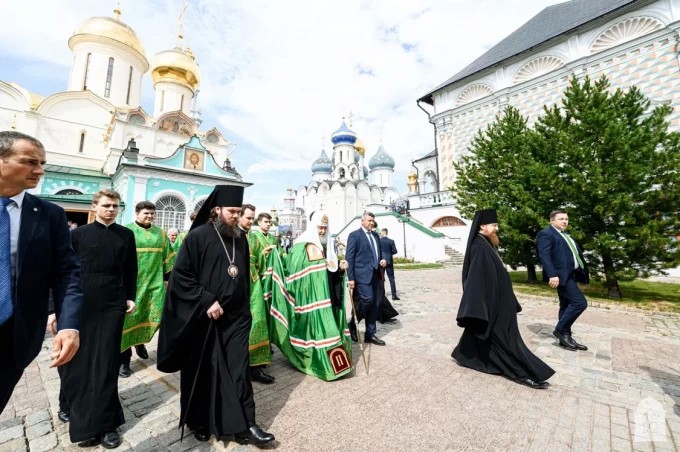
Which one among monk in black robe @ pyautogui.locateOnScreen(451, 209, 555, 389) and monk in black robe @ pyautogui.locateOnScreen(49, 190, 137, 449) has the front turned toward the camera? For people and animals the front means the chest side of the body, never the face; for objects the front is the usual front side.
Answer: monk in black robe @ pyautogui.locateOnScreen(49, 190, 137, 449)

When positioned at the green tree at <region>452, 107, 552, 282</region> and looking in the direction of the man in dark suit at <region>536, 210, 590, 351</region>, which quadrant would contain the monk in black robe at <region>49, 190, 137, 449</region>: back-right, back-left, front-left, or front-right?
front-right

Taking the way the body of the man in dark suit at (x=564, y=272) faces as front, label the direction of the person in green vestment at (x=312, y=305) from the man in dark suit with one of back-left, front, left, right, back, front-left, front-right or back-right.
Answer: right

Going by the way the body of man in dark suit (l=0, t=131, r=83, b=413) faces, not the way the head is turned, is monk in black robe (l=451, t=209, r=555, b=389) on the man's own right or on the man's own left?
on the man's own left

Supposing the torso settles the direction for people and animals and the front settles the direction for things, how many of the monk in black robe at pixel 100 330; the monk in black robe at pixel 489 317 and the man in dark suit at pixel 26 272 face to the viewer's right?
1

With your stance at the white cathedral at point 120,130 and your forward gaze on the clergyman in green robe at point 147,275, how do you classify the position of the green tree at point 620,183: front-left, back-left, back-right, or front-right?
front-left

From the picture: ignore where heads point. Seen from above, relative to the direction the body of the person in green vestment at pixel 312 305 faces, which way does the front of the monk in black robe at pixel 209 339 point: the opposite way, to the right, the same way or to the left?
the same way

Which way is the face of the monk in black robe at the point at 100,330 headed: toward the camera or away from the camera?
toward the camera

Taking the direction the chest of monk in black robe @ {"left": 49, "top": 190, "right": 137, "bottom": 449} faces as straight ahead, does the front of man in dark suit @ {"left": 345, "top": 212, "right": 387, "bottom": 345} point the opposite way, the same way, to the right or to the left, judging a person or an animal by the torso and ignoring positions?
the same way

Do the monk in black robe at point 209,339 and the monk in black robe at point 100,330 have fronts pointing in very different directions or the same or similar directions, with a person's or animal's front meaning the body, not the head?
same or similar directions

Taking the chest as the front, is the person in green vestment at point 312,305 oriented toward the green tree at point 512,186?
no

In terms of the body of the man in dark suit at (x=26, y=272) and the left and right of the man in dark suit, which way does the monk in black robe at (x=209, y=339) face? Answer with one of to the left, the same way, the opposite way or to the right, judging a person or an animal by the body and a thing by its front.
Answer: the same way

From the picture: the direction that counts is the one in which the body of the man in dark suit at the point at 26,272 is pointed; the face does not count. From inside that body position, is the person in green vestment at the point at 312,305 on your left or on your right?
on your left
